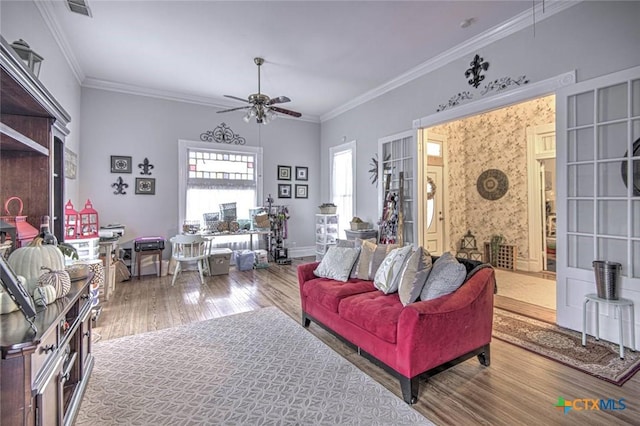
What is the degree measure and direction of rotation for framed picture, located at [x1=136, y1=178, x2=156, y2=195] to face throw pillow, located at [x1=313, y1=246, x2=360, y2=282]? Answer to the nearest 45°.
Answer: approximately 45° to its left

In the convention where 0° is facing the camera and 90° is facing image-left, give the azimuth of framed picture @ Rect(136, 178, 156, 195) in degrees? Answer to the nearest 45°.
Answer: approximately 0°

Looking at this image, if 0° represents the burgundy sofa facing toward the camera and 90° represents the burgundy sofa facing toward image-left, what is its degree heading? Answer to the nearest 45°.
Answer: approximately 45°

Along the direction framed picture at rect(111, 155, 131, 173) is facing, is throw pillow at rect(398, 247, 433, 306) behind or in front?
in front

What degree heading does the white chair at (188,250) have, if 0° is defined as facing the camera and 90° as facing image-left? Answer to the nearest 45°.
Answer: approximately 180°

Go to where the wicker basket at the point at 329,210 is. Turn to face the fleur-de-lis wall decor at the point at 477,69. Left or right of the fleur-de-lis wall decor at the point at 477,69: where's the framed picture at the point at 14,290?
right

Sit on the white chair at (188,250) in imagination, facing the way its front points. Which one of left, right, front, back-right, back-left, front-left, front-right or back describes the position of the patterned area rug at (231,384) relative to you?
back

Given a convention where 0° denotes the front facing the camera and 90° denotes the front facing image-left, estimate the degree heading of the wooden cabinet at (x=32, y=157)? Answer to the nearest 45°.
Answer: approximately 270°

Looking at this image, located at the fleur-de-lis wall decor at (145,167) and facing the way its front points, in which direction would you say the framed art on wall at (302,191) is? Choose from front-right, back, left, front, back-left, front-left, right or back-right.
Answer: left

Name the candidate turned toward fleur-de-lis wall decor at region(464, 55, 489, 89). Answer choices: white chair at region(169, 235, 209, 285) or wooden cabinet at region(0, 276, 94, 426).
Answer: the wooden cabinet

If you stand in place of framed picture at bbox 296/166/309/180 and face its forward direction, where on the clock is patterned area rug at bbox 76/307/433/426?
The patterned area rug is roughly at 12 o'clock from the framed picture.
